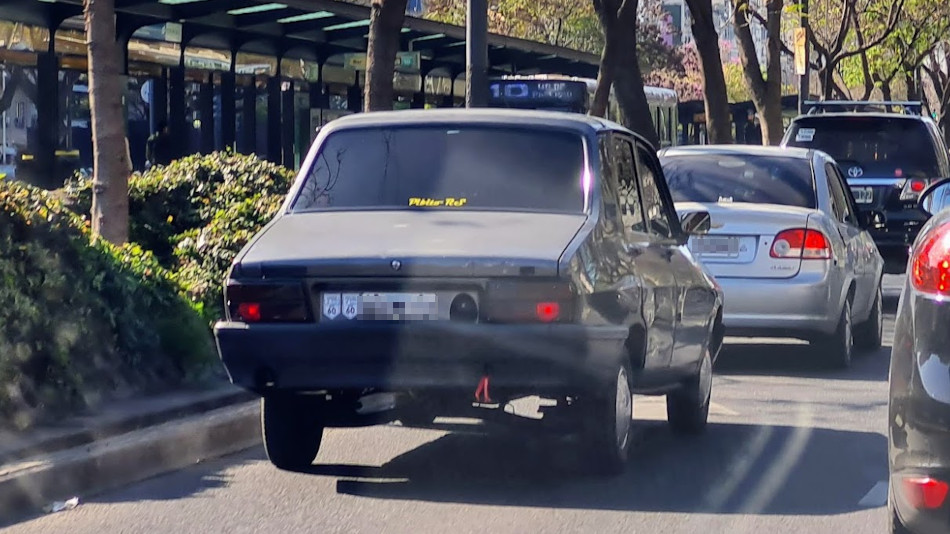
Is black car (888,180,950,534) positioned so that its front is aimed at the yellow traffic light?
yes

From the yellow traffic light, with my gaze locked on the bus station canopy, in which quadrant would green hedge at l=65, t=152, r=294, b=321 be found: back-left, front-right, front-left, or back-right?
front-left

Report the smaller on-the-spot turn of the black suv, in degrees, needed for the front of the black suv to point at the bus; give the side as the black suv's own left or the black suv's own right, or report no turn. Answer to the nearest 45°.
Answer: approximately 45° to the black suv's own left

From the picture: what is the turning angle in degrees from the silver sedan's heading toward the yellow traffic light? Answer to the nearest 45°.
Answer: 0° — it already faces it

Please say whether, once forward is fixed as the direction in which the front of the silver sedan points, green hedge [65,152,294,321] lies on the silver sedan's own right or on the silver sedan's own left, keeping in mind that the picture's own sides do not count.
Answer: on the silver sedan's own left

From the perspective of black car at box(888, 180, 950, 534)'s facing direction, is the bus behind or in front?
in front

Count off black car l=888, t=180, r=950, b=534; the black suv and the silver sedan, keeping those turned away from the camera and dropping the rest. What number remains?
3

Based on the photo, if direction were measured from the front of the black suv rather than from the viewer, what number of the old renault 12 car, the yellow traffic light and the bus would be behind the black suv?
1

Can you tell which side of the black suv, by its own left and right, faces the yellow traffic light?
front

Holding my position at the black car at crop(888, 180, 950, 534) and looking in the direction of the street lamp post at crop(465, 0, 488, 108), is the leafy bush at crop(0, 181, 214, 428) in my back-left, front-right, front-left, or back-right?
front-left

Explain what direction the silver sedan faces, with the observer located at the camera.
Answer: facing away from the viewer

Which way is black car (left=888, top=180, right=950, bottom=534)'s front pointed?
away from the camera

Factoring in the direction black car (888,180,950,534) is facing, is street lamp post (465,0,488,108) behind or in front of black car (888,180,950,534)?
in front

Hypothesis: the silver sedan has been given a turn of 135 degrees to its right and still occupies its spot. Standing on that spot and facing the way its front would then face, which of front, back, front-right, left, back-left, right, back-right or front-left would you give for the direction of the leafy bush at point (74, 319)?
right

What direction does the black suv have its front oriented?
away from the camera
